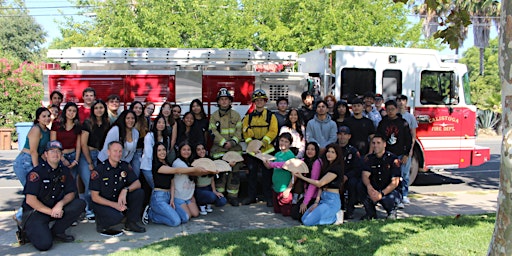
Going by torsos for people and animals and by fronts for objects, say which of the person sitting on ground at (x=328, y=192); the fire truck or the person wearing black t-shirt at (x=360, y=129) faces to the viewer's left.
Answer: the person sitting on ground

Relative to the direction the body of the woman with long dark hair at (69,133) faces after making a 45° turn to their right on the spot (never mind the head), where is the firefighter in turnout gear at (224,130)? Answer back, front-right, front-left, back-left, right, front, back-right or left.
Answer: back-left

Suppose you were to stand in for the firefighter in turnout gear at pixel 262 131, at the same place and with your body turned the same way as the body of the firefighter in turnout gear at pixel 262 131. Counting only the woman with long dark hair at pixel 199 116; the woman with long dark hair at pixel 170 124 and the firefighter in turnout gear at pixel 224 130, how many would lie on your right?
3

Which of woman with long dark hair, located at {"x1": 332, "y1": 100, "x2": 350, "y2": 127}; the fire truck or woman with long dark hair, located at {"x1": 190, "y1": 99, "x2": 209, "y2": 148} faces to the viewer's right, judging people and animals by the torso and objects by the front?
the fire truck

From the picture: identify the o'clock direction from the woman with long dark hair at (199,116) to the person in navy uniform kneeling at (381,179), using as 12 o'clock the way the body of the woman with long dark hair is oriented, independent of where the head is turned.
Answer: The person in navy uniform kneeling is roughly at 10 o'clock from the woman with long dark hair.

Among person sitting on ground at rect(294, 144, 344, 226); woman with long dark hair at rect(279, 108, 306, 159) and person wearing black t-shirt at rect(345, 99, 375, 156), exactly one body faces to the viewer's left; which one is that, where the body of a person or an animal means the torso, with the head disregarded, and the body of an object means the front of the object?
the person sitting on ground

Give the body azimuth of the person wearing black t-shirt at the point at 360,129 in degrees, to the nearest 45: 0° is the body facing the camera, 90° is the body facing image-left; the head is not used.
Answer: approximately 0°

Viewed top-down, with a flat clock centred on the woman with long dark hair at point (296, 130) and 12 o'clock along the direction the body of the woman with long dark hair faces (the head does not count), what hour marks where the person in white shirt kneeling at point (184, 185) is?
The person in white shirt kneeling is roughly at 2 o'clock from the woman with long dark hair.

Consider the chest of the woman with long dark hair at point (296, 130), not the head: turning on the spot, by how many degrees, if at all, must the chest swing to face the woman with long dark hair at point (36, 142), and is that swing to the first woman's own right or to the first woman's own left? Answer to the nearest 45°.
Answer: approximately 45° to the first woman's own right

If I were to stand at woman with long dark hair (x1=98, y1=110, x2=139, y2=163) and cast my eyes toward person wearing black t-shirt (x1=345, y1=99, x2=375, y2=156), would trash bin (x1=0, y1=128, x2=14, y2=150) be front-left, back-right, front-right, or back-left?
back-left

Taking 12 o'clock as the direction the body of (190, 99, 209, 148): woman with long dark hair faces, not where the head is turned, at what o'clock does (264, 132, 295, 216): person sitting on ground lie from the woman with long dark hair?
The person sitting on ground is roughly at 10 o'clock from the woman with long dark hair.

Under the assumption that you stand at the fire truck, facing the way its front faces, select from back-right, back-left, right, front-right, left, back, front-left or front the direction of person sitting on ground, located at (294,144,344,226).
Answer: right

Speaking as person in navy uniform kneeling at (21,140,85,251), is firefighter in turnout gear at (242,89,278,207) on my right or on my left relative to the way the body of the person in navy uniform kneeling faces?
on my left
